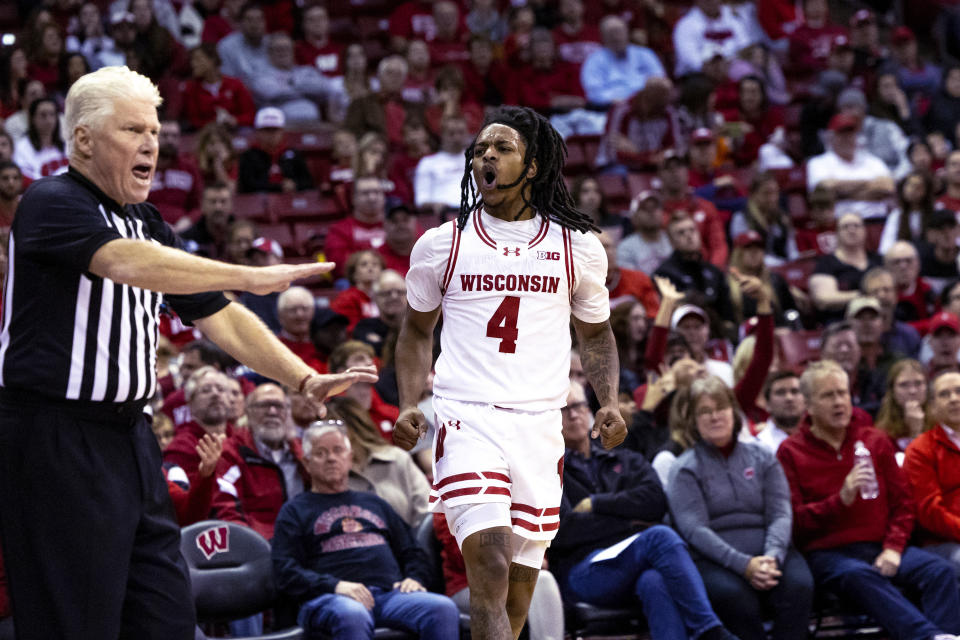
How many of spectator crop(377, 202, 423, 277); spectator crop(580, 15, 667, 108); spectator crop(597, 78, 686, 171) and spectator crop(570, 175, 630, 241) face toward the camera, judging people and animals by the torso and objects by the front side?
4

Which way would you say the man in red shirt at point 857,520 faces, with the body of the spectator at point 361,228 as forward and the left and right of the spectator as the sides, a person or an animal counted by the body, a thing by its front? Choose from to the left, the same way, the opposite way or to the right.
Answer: the same way

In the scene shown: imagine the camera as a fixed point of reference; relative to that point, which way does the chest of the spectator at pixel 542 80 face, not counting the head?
toward the camera

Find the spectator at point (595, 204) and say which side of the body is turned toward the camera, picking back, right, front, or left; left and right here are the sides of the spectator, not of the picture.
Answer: front

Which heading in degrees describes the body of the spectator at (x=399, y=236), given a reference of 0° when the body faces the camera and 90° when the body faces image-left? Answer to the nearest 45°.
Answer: approximately 0°

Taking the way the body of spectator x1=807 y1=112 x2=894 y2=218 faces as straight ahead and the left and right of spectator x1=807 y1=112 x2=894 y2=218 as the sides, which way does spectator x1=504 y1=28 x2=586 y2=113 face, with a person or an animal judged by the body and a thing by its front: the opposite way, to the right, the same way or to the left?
the same way

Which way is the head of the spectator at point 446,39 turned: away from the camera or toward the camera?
toward the camera

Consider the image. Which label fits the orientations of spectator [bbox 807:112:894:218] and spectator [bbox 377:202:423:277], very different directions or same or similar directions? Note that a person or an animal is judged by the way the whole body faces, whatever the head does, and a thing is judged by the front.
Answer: same or similar directions

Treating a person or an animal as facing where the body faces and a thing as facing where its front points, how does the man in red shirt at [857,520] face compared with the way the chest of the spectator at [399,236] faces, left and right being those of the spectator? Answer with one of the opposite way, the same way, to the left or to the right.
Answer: the same way

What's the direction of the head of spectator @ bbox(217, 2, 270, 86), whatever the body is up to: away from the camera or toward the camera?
toward the camera

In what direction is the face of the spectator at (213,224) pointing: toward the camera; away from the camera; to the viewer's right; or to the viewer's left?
toward the camera

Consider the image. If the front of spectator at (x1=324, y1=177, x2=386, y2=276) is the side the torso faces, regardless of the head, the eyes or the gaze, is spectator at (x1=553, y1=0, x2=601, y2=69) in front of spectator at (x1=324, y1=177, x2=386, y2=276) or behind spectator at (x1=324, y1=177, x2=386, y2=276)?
behind

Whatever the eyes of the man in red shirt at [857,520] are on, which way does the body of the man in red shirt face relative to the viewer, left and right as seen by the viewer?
facing the viewer and to the right of the viewer

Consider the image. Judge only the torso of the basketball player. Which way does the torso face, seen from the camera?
toward the camera

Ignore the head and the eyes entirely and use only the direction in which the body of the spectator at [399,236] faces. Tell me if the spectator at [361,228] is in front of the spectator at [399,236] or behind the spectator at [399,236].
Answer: behind

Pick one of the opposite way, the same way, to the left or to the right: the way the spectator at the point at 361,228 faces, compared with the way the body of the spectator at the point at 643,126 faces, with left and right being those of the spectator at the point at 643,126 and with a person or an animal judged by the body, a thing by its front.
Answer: the same way

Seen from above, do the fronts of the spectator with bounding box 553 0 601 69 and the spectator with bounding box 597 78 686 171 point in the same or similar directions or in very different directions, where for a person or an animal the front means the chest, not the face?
same or similar directions

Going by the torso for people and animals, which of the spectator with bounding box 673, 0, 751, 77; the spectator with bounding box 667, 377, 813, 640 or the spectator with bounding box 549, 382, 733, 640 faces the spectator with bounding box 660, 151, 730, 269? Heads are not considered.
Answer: the spectator with bounding box 673, 0, 751, 77
